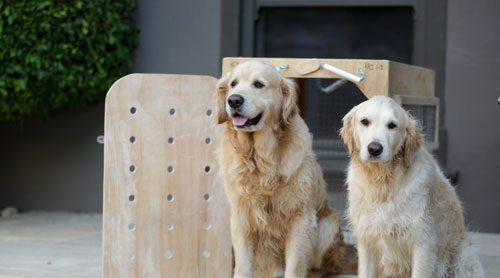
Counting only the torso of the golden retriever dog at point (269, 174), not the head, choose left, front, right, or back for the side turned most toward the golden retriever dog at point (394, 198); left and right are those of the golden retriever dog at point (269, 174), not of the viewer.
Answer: left

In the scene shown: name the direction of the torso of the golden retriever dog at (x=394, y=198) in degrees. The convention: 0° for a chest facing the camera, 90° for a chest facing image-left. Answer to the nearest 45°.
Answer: approximately 45°

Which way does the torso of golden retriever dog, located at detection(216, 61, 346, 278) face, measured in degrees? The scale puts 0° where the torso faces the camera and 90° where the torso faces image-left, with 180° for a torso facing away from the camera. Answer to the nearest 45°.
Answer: approximately 45°

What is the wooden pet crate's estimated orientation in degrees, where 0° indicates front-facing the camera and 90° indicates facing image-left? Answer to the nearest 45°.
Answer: approximately 0°
